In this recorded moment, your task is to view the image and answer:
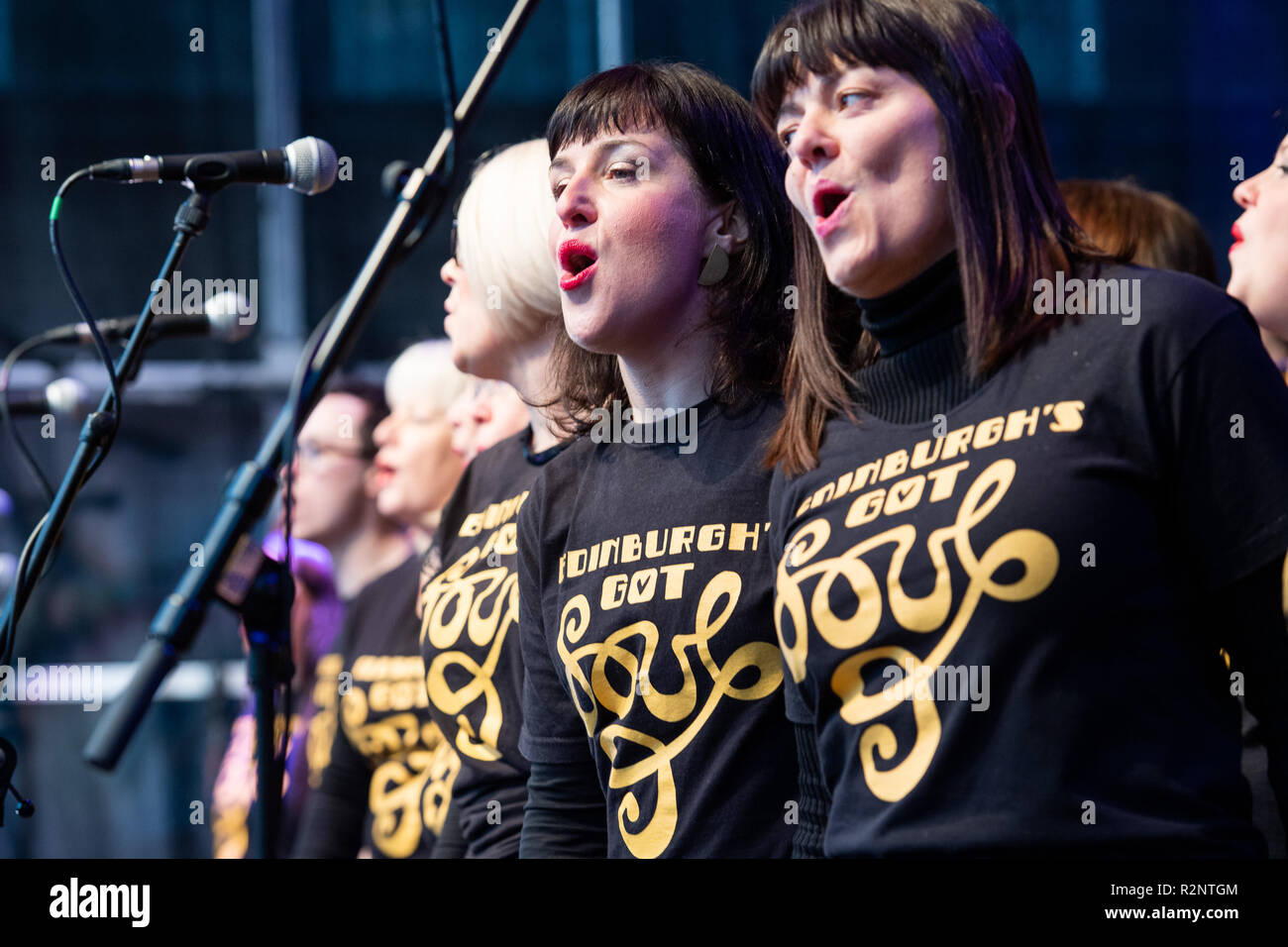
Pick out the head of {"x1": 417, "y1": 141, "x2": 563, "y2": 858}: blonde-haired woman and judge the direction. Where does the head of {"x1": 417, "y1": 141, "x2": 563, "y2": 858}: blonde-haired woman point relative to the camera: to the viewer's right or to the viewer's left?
to the viewer's left

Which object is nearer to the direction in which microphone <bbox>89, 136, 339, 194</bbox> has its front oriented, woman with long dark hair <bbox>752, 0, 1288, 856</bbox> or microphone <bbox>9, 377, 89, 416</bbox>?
the woman with long dark hair

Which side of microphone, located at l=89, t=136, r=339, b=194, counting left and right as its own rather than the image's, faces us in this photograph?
right

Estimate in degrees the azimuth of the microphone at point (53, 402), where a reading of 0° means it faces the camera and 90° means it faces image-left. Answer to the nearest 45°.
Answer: approximately 270°

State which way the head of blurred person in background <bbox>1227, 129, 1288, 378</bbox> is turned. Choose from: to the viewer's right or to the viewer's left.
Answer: to the viewer's left

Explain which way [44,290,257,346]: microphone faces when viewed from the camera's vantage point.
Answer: facing to the right of the viewer

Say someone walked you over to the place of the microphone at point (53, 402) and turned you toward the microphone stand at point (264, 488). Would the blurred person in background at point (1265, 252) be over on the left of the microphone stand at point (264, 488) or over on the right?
left

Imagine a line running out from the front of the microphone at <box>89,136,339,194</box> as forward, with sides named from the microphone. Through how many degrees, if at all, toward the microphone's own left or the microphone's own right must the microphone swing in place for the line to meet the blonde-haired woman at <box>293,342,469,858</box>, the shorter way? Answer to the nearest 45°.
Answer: approximately 90° to the microphone's own left

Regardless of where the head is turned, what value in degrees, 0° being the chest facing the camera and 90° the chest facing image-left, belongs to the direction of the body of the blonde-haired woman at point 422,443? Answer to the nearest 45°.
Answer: approximately 45°

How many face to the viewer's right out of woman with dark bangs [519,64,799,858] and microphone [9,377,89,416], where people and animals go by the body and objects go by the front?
1
